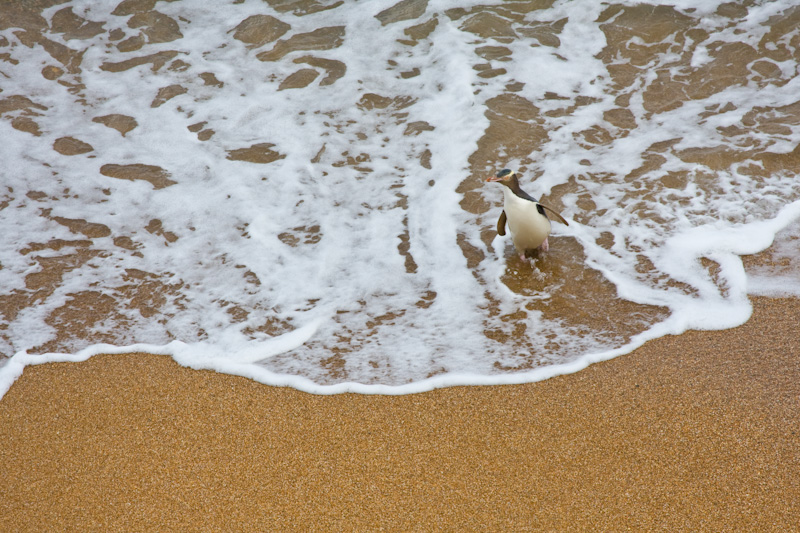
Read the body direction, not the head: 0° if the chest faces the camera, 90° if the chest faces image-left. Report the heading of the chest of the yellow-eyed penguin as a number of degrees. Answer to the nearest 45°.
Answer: approximately 45°
